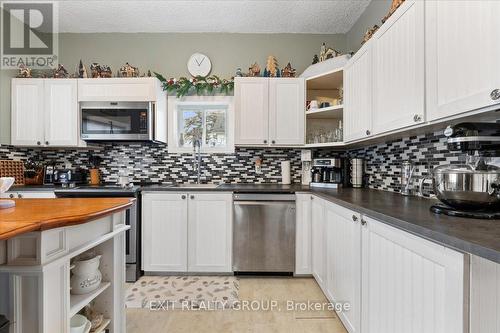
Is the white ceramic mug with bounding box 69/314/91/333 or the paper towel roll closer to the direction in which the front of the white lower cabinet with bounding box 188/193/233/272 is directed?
the white ceramic mug

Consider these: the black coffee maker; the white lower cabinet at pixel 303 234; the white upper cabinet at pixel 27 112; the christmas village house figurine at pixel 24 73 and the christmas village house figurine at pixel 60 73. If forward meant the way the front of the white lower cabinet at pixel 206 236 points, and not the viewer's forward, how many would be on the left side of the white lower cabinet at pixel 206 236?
2

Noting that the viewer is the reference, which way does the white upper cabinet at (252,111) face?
facing the viewer

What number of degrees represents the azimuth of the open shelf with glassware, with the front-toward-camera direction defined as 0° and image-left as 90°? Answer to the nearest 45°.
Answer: approximately 45°

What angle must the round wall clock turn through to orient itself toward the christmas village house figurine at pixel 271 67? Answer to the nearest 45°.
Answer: approximately 45° to its left

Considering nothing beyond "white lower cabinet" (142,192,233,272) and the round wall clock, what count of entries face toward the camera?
2

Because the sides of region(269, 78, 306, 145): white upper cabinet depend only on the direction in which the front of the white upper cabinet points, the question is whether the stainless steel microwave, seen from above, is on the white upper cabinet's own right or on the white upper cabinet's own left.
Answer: on the white upper cabinet's own right

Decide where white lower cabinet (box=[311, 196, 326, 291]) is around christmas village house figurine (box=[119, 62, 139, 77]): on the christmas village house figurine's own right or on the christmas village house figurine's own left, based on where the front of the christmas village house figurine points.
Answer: on the christmas village house figurine's own left

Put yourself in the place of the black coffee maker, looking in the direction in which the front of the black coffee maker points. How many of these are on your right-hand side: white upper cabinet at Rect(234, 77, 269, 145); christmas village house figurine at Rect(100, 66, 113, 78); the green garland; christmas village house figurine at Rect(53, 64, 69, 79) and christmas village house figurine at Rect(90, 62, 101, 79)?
5

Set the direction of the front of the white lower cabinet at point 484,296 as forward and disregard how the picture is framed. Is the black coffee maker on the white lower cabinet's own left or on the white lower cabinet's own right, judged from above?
on the white lower cabinet's own right

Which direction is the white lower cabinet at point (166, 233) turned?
toward the camera

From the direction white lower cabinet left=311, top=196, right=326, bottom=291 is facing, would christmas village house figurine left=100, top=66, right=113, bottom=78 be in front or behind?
in front

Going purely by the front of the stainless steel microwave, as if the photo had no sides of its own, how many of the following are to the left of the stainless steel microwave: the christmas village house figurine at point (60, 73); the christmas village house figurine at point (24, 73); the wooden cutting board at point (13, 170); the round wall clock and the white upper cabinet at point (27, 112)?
1
